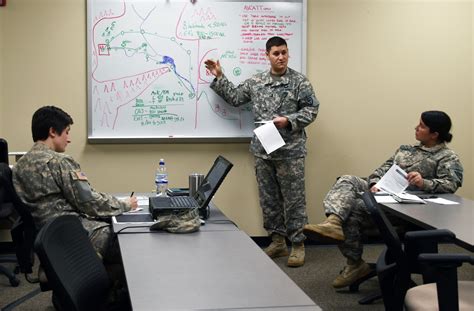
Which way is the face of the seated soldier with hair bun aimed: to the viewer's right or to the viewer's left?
to the viewer's left

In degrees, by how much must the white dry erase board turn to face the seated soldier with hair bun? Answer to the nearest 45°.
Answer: approximately 45° to its left

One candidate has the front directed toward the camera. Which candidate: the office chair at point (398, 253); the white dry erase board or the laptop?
the white dry erase board

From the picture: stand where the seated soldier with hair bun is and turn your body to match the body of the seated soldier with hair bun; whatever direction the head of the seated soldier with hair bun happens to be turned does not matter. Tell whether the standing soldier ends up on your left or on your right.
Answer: on your right

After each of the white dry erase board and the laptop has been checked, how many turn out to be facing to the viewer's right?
0

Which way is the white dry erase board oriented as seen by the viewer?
toward the camera

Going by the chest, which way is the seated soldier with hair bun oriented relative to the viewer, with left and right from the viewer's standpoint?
facing the viewer and to the left of the viewer

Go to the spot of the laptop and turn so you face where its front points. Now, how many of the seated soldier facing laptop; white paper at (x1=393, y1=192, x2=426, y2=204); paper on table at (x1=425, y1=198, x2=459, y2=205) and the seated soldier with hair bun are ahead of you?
1

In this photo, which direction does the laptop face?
to the viewer's left

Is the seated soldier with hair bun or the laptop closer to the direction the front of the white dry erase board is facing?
the laptop
